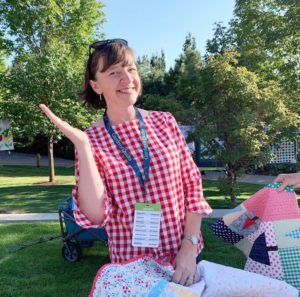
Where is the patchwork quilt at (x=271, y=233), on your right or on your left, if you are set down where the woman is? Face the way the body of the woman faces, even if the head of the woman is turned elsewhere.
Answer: on your left

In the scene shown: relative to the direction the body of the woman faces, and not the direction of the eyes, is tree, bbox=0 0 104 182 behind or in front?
behind

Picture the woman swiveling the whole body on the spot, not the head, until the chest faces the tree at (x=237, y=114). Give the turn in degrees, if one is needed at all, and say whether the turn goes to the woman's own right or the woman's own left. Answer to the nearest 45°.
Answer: approximately 180°

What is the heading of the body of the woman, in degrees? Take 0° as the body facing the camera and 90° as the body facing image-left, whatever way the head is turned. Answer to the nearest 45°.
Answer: approximately 0°

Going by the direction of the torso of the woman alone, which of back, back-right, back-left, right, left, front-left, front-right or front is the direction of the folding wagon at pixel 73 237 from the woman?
back

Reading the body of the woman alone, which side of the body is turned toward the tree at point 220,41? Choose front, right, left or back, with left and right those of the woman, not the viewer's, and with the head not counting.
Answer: back
